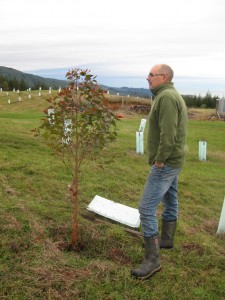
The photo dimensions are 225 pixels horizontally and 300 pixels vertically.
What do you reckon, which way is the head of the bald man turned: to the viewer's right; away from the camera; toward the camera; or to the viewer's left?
to the viewer's left

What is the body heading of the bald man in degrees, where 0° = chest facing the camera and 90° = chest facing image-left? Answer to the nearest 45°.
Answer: approximately 90°

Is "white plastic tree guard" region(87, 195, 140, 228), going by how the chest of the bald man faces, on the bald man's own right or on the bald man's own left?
on the bald man's own right
